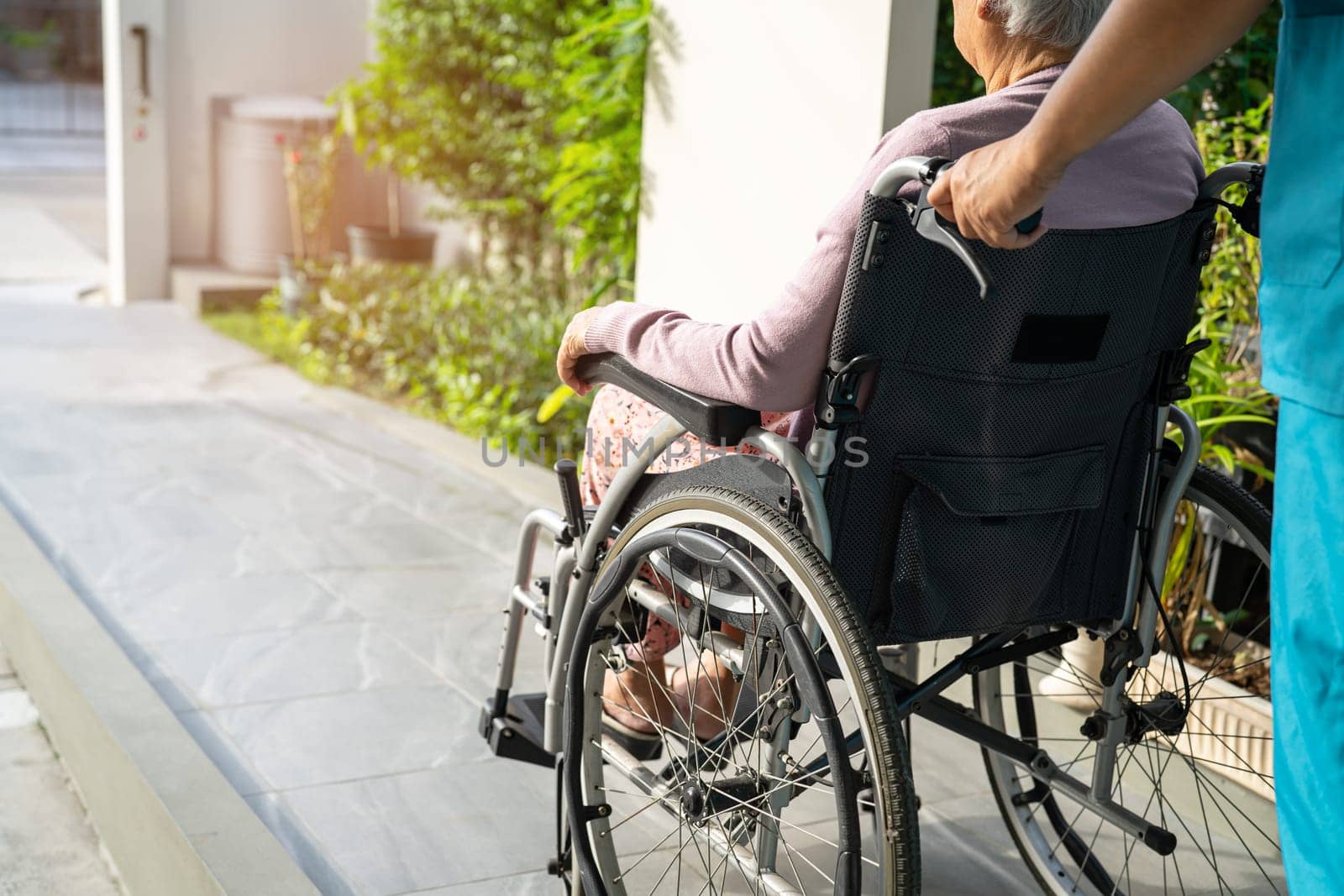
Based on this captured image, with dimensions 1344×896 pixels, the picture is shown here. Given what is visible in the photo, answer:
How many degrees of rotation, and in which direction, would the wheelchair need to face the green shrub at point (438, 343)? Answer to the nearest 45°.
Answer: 0° — it already faces it

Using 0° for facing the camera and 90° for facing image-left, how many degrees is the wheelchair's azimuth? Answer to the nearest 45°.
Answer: approximately 135°

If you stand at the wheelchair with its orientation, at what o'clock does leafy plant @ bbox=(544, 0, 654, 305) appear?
The leafy plant is roughly at 1 o'clock from the wheelchair.

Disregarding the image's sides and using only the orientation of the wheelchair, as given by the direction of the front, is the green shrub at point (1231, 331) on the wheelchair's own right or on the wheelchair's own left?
on the wheelchair's own right

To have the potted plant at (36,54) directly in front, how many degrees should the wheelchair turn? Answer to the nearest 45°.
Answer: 0° — it already faces it

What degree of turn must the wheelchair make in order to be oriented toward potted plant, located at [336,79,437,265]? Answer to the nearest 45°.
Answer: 0° — it already faces it

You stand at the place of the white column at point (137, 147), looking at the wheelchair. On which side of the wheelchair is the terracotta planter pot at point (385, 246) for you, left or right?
left

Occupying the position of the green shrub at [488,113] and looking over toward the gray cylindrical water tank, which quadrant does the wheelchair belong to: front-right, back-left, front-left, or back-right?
back-left
